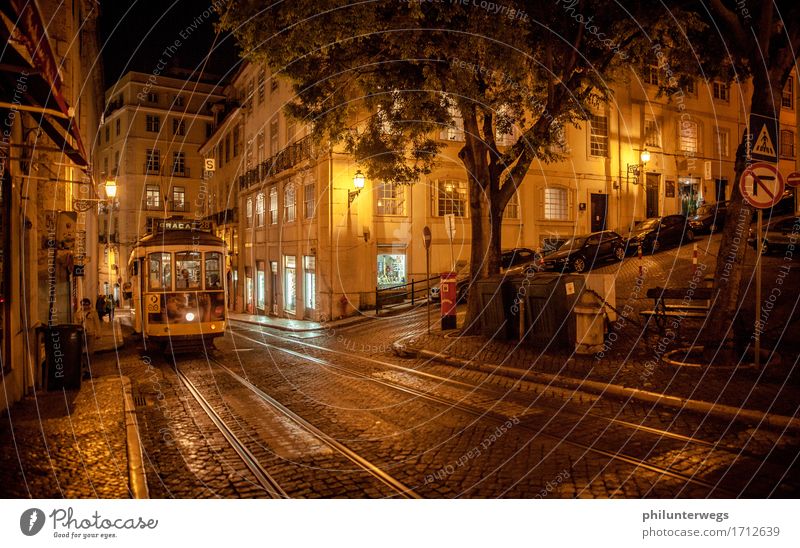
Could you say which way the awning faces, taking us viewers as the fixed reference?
facing to the right of the viewer

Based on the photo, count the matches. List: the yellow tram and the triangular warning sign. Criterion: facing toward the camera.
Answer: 2

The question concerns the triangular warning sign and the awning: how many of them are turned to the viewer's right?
1

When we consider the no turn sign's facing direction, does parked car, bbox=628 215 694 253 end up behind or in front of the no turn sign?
behind
